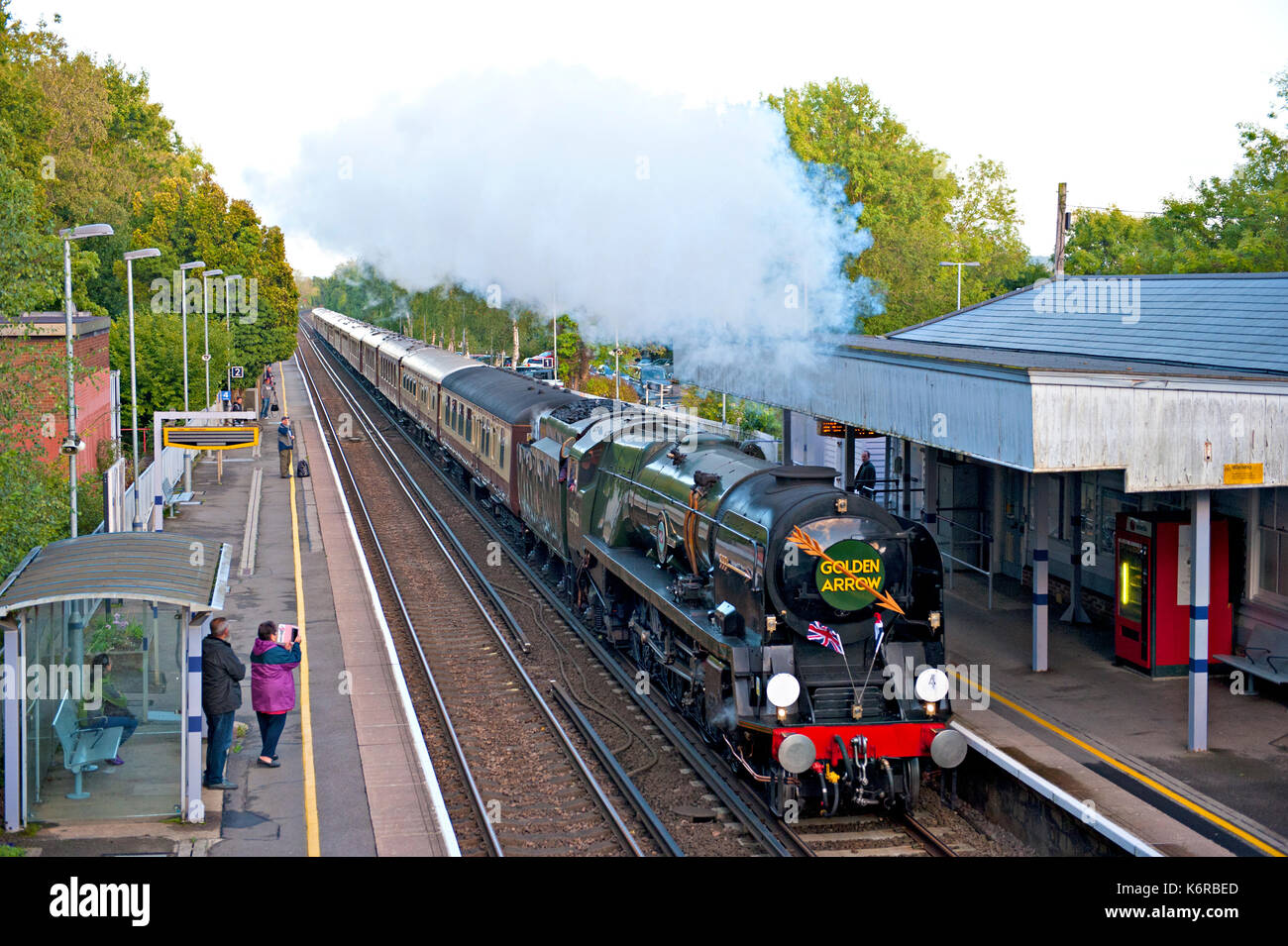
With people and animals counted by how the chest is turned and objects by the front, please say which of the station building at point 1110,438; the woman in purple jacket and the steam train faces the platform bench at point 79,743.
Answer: the station building

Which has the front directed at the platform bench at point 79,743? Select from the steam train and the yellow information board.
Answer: the yellow information board

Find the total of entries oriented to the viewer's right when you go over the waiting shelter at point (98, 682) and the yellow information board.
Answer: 1

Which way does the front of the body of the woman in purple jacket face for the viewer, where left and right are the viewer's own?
facing away from the viewer and to the right of the viewer

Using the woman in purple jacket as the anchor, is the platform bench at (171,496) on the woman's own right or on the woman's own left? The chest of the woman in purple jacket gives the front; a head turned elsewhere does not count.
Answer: on the woman's own left

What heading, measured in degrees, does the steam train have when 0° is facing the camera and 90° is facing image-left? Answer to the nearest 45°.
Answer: approximately 315°

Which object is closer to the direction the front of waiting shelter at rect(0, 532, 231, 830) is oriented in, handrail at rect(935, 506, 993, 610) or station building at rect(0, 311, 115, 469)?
the handrail

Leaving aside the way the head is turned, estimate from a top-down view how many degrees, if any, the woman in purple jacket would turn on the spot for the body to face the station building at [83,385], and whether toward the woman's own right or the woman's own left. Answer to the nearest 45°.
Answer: approximately 45° to the woman's own left

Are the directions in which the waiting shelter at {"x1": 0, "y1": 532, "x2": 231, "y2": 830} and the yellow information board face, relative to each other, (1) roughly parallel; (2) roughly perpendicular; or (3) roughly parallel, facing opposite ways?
roughly perpendicular

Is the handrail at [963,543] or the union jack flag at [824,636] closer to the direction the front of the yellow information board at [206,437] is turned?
the union jack flag

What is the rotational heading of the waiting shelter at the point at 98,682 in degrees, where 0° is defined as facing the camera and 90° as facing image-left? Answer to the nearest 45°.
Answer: approximately 270°
